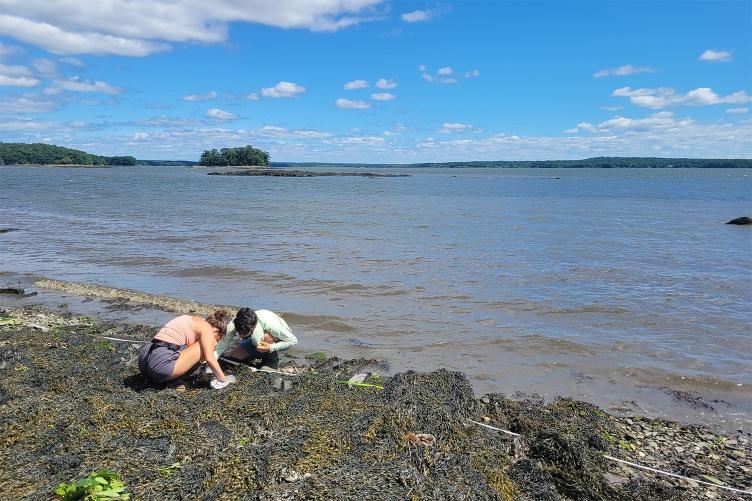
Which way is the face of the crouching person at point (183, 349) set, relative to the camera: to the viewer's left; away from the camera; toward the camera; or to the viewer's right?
to the viewer's right

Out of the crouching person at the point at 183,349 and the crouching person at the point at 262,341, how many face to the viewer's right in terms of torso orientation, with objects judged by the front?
1

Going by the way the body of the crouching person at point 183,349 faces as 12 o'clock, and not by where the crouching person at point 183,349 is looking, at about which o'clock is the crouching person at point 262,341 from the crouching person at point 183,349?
the crouching person at point 262,341 is roughly at 11 o'clock from the crouching person at point 183,349.

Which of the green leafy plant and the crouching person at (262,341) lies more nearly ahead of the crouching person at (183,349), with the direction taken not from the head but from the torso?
the crouching person

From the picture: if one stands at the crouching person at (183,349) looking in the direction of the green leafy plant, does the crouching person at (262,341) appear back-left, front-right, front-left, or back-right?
back-left

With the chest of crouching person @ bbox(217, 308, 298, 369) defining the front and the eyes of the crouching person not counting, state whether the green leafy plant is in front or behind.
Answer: in front

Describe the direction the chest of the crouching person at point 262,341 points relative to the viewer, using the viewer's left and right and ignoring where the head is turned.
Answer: facing the viewer and to the left of the viewer

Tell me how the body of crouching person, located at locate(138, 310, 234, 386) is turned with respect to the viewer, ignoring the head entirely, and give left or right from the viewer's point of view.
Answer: facing to the right of the viewer

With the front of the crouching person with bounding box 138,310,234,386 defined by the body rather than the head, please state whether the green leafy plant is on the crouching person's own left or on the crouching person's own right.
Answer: on the crouching person's own right

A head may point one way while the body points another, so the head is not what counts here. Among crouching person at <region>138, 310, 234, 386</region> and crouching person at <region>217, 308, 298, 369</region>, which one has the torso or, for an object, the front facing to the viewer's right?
crouching person at <region>138, 310, 234, 386</region>

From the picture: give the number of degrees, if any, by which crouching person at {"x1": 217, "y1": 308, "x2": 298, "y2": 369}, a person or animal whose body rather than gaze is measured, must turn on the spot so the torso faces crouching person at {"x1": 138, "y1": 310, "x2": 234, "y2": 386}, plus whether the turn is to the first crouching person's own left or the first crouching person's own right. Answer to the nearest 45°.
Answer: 0° — they already face them
